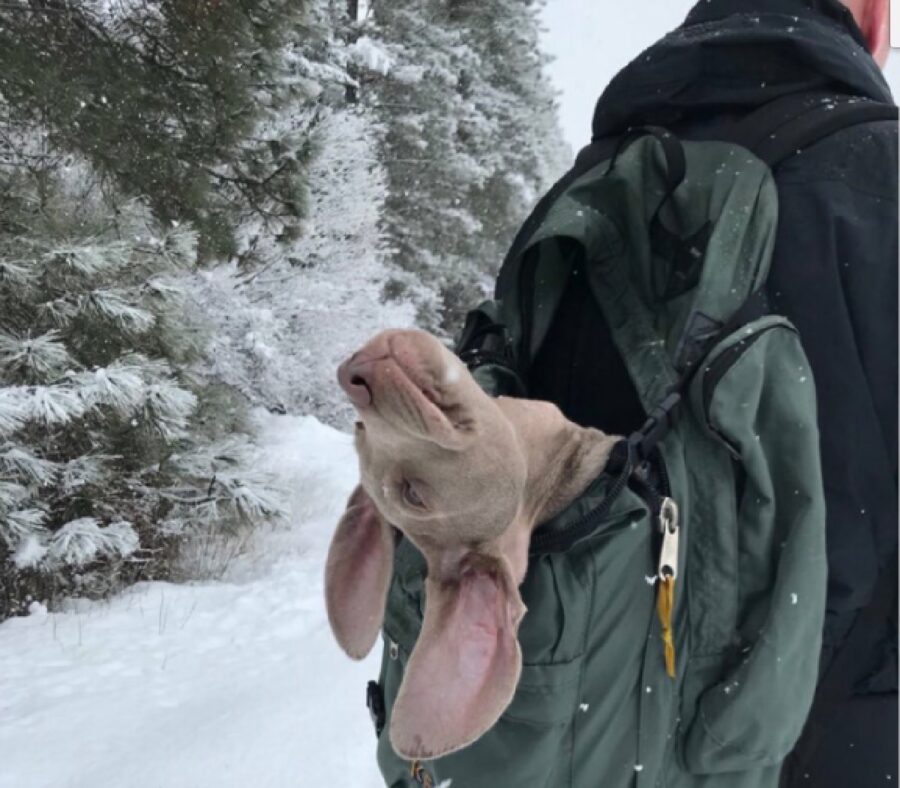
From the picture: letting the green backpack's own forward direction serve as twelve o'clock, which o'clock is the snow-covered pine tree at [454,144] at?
The snow-covered pine tree is roughly at 4 o'clock from the green backpack.

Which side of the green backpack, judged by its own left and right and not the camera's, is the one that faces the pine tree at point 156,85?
right

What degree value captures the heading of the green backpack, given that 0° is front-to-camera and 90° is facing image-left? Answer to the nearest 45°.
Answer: approximately 45°

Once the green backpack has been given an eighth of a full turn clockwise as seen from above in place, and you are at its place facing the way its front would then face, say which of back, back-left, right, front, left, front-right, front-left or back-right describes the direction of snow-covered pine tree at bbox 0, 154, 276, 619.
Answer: front-right
